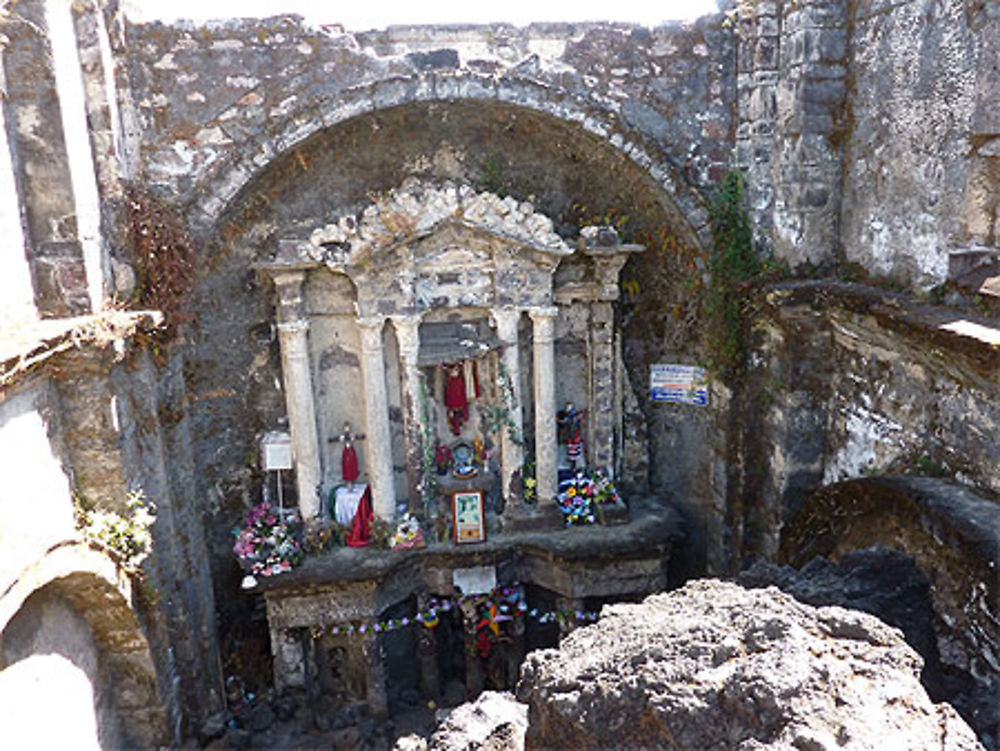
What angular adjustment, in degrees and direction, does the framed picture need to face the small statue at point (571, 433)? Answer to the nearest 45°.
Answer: approximately 135° to its left

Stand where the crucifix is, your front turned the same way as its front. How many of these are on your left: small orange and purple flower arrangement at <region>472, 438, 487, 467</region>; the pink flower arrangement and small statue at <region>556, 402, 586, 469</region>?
2

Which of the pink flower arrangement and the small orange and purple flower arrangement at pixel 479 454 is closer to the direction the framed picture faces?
the pink flower arrangement

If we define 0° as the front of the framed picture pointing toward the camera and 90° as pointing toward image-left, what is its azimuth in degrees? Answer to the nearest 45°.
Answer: approximately 0°

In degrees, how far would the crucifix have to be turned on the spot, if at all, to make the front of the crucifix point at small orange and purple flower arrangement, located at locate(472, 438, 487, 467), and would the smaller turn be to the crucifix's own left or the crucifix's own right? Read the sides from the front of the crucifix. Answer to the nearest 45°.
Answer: approximately 90° to the crucifix's own left

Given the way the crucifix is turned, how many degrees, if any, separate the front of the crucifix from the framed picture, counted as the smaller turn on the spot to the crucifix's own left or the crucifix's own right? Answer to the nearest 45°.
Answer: approximately 45° to the crucifix's own left

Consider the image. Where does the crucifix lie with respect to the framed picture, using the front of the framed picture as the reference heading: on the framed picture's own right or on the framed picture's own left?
on the framed picture's own right

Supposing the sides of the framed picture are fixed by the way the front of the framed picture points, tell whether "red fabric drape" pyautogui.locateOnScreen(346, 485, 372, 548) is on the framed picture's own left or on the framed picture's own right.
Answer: on the framed picture's own right

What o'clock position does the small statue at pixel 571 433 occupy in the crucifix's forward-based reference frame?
The small statue is roughly at 9 o'clock from the crucifix.

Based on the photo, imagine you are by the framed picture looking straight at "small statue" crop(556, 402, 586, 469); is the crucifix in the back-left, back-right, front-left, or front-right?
back-left

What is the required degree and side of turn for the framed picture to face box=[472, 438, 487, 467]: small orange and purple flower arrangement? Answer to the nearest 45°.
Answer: approximately 180°

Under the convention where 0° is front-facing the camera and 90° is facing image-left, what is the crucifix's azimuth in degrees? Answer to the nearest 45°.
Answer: approximately 0°

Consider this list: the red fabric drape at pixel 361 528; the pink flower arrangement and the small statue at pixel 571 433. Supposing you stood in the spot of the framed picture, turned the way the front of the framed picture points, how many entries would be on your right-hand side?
2

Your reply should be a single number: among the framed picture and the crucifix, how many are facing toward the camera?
2
